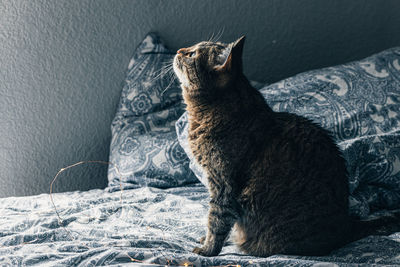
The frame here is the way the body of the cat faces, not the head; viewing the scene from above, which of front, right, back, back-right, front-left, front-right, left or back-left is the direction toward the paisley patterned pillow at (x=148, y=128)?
front-right

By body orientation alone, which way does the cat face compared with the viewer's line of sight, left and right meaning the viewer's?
facing to the left of the viewer
